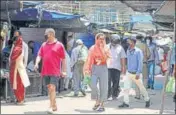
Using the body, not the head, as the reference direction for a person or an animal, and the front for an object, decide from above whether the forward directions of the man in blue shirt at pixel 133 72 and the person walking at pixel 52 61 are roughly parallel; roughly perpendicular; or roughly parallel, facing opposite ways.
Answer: roughly parallel

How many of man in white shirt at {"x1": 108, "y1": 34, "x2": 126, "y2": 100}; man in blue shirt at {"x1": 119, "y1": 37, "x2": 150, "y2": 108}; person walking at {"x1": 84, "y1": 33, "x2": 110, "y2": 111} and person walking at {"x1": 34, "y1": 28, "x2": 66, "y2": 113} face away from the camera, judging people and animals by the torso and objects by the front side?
0

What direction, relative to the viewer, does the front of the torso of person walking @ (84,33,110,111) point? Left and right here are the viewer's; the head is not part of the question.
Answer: facing the viewer

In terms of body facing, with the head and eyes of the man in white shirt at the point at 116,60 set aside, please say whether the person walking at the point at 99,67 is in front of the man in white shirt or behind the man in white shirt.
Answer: in front

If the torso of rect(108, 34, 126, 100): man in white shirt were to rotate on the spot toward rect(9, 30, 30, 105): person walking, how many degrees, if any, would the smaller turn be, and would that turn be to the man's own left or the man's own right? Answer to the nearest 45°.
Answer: approximately 45° to the man's own right

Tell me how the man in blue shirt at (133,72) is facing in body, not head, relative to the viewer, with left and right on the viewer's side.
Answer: facing the viewer and to the left of the viewer

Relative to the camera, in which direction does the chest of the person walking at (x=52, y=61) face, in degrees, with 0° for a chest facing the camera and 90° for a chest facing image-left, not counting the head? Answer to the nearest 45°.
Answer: approximately 45°

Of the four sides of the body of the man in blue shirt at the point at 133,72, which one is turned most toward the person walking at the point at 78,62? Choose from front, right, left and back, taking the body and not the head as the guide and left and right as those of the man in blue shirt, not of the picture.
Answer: right

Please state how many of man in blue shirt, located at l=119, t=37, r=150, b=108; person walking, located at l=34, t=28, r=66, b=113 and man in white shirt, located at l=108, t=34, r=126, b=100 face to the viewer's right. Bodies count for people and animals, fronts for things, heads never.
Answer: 0

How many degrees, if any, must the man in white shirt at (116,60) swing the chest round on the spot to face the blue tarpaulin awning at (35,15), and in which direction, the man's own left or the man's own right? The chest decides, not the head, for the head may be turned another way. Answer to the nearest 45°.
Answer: approximately 90° to the man's own right
